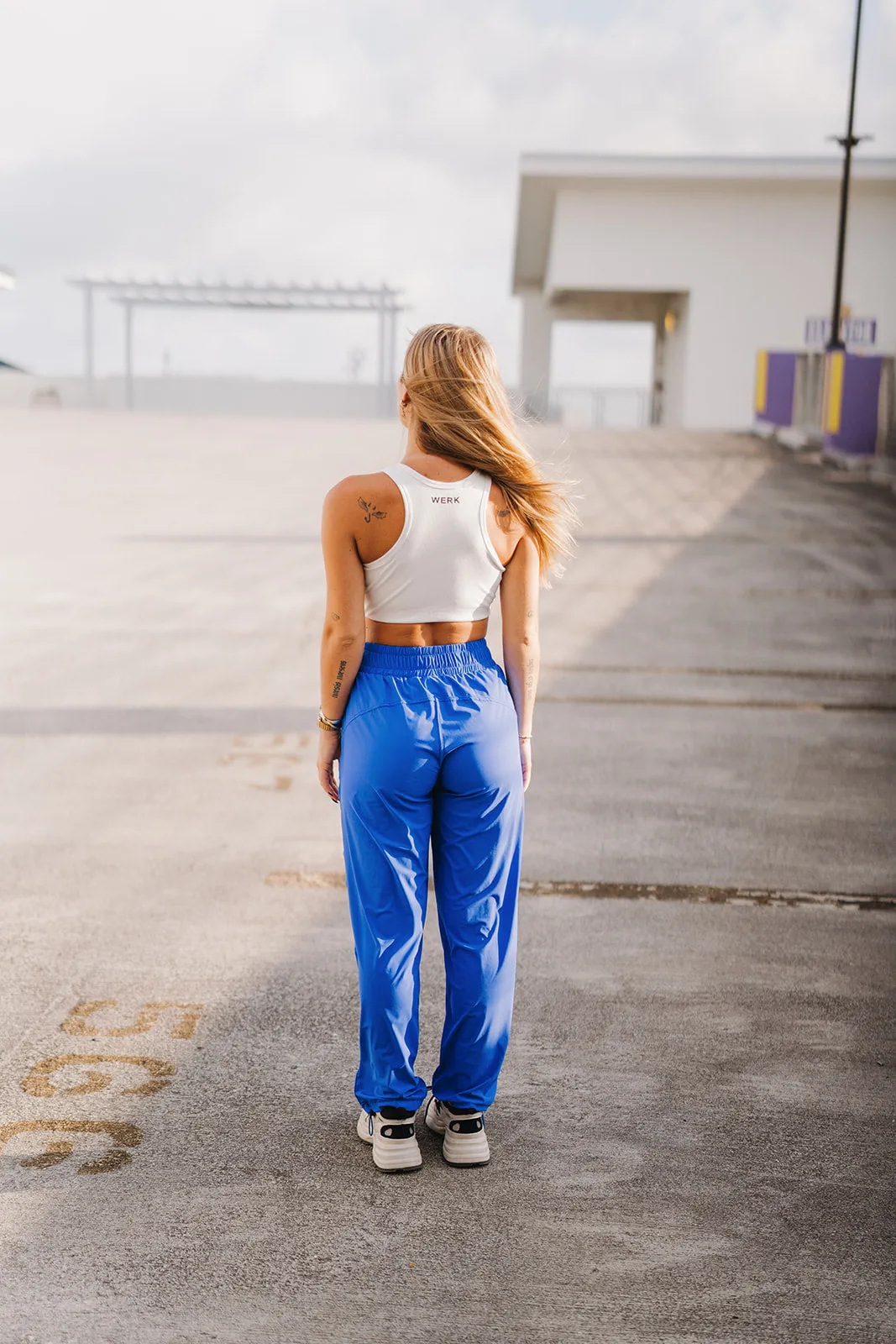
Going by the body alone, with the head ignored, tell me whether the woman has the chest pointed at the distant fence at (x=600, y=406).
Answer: yes

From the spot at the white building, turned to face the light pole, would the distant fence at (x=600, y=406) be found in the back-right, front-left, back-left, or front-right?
back-right

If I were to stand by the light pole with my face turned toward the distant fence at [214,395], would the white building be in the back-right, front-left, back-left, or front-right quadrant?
front-right

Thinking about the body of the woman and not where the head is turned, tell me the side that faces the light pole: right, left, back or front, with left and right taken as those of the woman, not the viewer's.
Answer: front

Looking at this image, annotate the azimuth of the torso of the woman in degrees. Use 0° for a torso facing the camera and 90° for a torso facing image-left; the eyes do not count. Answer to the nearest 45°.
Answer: approximately 180°

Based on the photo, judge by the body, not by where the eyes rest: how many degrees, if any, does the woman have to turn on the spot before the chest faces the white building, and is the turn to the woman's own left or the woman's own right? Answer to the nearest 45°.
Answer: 0° — they already face it

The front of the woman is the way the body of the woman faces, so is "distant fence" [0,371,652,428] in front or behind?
in front

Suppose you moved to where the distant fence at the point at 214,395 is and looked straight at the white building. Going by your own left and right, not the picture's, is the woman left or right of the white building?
right

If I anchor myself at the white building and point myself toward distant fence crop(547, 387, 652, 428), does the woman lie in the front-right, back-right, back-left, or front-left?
back-left
